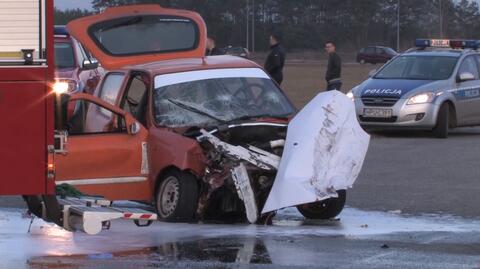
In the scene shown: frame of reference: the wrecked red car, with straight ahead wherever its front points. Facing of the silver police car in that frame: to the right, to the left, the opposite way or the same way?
to the right

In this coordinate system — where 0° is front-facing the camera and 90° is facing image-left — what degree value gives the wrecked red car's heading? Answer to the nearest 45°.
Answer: approximately 315°

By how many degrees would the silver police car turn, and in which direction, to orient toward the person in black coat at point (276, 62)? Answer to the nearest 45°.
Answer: approximately 45° to its right

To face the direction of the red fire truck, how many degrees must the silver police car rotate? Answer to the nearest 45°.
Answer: approximately 45° to its left
